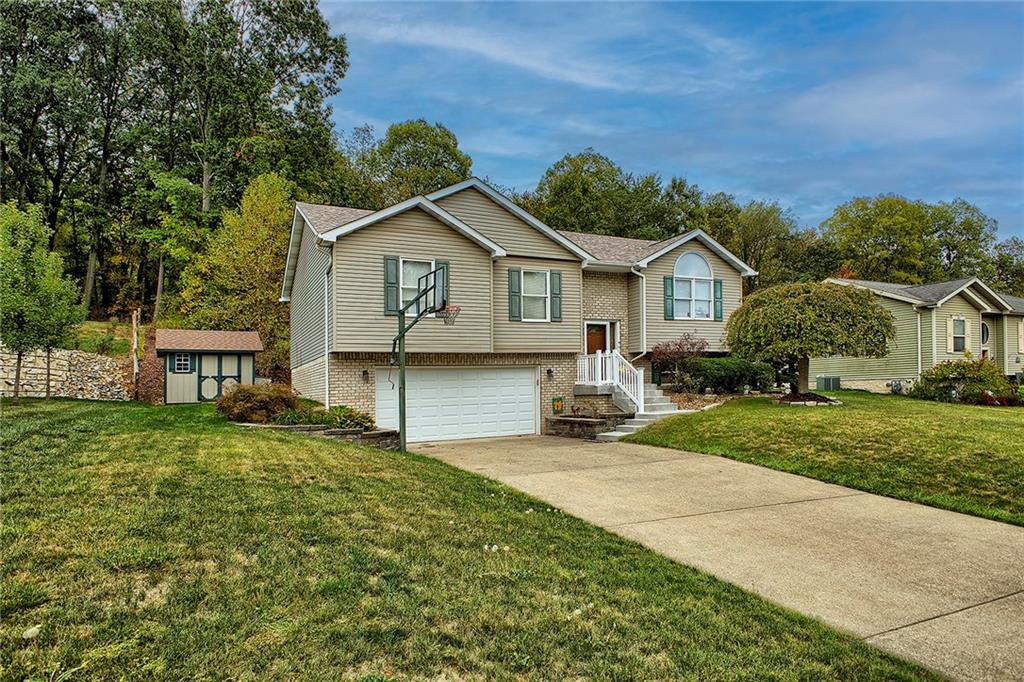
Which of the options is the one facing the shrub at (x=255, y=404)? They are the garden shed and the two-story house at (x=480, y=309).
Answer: the garden shed

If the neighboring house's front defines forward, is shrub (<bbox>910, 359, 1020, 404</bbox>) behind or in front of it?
in front

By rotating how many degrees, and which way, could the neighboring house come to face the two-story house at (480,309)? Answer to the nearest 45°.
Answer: approximately 90° to its right

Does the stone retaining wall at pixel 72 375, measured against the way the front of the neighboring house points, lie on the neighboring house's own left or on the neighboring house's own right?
on the neighboring house's own right

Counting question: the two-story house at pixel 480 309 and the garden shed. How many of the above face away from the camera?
0

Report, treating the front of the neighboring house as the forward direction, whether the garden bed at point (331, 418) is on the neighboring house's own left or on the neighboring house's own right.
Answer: on the neighboring house's own right

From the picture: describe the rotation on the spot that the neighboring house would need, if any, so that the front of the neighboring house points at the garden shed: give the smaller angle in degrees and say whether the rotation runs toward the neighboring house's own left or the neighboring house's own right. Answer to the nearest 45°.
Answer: approximately 90° to the neighboring house's own right

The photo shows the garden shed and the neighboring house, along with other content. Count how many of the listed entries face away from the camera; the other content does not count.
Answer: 0

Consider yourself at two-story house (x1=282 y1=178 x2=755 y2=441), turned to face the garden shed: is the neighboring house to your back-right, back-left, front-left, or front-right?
back-right

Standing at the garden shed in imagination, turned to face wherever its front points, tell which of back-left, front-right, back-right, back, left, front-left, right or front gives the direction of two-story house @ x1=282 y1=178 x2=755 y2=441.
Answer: front-left

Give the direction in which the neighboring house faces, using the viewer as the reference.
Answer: facing the viewer and to the right of the viewer

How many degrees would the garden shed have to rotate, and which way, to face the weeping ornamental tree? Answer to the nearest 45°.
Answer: approximately 45° to its left

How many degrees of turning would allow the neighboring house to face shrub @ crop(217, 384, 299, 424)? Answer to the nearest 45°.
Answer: approximately 90° to its right

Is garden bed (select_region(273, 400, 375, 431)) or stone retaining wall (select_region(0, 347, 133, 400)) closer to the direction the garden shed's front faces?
the garden bed
